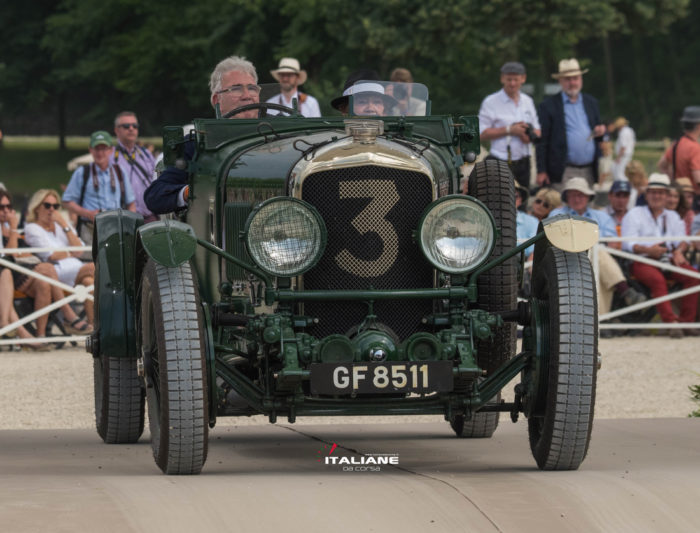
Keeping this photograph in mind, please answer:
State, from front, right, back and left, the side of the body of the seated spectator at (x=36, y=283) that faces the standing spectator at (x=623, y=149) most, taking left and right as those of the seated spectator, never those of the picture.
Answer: left

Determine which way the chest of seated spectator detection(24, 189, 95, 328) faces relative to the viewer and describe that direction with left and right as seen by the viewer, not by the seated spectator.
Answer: facing the viewer and to the right of the viewer

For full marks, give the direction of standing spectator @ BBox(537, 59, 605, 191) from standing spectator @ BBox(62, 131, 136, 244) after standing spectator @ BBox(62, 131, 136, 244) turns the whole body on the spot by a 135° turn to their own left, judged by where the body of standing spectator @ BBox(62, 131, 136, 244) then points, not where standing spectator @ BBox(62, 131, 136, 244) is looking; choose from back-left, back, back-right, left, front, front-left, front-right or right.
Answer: front-right

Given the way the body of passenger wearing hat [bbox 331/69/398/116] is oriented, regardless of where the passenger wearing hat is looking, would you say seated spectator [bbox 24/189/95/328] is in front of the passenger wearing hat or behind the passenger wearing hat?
behind

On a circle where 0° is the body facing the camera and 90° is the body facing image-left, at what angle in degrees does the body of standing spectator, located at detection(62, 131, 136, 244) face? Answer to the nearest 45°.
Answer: approximately 0°

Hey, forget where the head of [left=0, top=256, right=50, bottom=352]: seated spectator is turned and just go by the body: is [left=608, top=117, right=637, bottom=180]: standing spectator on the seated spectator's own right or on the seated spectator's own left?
on the seated spectator's own left

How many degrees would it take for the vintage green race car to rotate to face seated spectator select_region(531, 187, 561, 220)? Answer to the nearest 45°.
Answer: approximately 180°
